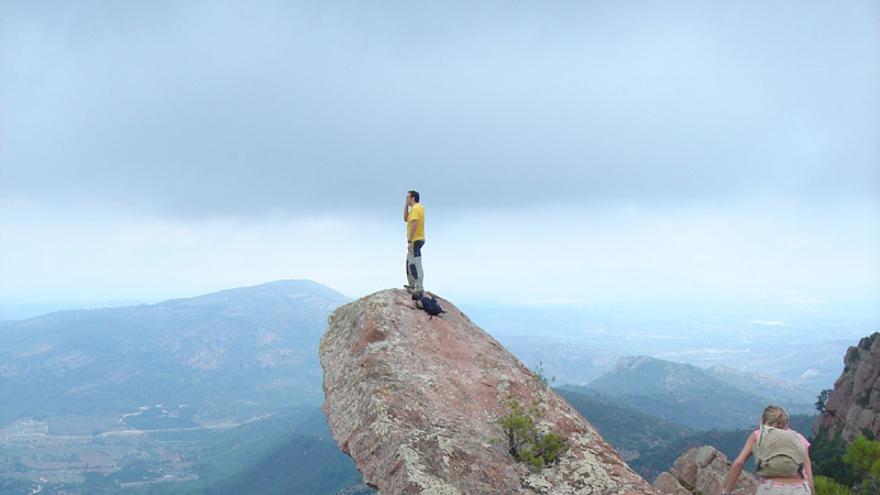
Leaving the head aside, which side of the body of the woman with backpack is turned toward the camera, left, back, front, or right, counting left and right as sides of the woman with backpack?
back

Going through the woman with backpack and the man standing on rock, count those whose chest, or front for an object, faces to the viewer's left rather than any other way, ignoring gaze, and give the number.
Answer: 1

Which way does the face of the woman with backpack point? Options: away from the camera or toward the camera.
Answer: away from the camera

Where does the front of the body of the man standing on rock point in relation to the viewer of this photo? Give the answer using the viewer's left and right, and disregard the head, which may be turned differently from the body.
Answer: facing to the left of the viewer

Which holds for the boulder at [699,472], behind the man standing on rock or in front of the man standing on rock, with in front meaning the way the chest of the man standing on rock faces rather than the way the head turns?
behind

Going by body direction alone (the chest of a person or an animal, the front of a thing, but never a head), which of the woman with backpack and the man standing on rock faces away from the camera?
the woman with backpack

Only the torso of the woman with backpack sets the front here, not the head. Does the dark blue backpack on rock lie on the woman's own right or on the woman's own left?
on the woman's own left

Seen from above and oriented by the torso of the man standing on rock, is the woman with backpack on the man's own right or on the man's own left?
on the man's own left
